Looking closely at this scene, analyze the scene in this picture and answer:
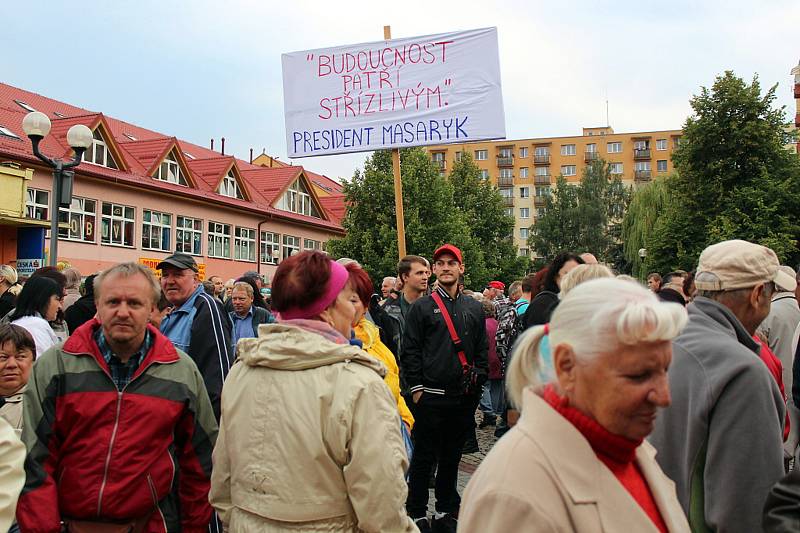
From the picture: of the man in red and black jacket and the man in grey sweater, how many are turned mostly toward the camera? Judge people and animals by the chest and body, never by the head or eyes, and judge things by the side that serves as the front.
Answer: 1

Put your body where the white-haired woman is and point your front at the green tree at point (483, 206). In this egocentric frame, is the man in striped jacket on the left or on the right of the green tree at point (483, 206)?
left

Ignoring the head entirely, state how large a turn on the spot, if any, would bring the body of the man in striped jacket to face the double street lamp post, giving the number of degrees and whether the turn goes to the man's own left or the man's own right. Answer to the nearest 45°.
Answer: approximately 135° to the man's own right

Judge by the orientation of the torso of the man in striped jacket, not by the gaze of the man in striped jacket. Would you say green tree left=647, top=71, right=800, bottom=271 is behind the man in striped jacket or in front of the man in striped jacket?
behind

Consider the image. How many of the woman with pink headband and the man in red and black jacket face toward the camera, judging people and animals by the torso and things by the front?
1

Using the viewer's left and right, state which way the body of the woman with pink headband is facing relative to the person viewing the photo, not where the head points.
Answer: facing away from the viewer and to the right of the viewer

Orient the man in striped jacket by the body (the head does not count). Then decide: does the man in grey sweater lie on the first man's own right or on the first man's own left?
on the first man's own left

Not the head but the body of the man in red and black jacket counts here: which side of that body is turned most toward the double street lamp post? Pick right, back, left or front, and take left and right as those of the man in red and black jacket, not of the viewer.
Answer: back

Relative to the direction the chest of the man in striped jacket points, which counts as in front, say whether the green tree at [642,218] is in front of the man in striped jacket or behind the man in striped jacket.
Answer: behind

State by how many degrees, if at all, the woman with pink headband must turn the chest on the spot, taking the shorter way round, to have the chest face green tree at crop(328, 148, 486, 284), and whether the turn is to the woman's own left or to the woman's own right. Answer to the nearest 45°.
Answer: approximately 45° to the woman's own left
